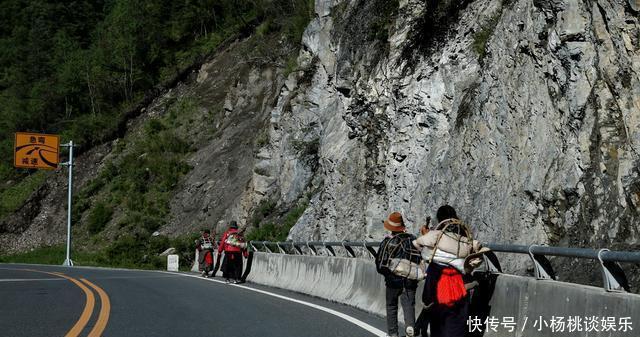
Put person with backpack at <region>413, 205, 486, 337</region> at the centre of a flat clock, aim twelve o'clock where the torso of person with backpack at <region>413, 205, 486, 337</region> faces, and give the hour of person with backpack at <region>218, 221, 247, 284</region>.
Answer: person with backpack at <region>218, 221, 247, 284</region> is roughly at 11 o'clock from person with backpack at <region>413, 205, 486, 337</region>.

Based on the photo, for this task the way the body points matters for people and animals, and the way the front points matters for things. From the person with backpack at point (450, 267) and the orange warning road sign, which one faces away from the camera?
the person with backpack

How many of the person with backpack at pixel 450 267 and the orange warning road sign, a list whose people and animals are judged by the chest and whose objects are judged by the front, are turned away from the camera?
1

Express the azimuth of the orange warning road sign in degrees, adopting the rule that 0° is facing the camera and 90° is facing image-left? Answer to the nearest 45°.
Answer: approximately 0°

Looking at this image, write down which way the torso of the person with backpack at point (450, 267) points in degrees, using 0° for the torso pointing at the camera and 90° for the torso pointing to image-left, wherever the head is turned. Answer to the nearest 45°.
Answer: approximately 180°

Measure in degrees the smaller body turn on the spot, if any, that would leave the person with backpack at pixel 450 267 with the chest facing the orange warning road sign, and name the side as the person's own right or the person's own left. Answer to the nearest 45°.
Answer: approximately 45° to the person's own left

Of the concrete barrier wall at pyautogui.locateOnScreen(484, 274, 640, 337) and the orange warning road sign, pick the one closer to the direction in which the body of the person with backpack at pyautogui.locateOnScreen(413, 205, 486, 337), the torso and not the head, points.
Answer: the orange warning road sign
